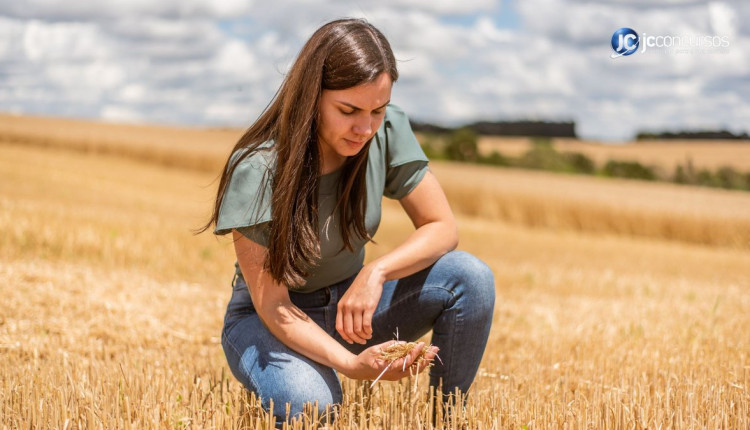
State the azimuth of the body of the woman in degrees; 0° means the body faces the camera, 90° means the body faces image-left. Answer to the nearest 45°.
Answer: approximately 315°

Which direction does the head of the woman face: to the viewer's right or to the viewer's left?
to the viewer's right
